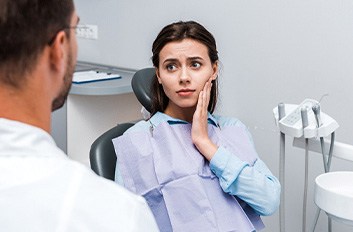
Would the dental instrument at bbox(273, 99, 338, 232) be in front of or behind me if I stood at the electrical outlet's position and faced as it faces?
in front

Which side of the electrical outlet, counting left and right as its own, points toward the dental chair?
front

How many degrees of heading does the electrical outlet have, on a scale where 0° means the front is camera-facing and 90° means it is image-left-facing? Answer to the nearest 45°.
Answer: approximately 0°
